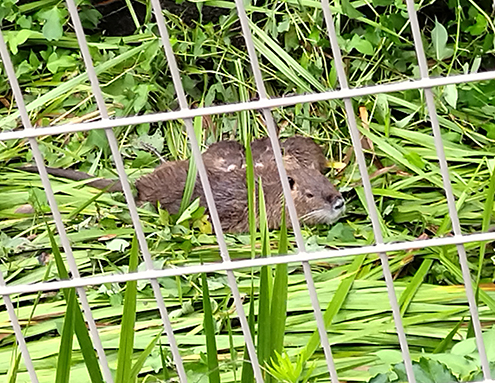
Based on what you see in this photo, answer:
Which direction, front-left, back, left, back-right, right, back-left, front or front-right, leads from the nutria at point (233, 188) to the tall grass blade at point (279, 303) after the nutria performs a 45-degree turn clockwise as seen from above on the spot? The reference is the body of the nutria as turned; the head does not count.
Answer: front-right

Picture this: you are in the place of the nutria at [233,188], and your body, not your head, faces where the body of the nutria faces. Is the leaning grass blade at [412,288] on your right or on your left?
on your right

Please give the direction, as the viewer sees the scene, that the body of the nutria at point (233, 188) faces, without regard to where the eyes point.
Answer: to the viewer's right
